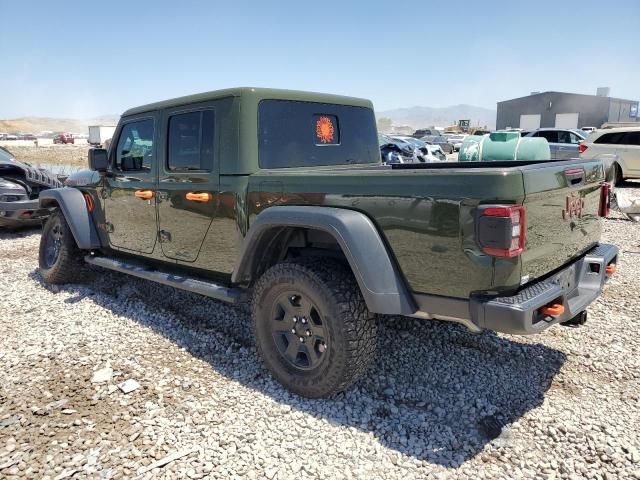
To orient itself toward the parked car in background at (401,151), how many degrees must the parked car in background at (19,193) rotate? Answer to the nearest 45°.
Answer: approximately 90° to its left

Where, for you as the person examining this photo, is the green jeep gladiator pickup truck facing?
facing away from the viewer and to the left of the viewer

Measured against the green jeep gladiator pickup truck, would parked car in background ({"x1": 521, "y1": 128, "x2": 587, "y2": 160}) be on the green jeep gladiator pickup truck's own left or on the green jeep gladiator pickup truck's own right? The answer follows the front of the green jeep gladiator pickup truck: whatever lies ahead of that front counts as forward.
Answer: on the green jeep gladiator pickup truck's own right

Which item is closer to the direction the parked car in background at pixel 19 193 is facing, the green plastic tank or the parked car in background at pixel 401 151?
the green plastic tank

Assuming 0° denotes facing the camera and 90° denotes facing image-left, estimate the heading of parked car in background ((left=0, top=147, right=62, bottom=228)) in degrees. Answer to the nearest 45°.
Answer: approximately 315°

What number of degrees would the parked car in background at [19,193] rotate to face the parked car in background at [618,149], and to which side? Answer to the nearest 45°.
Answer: approximately 45° to its left
